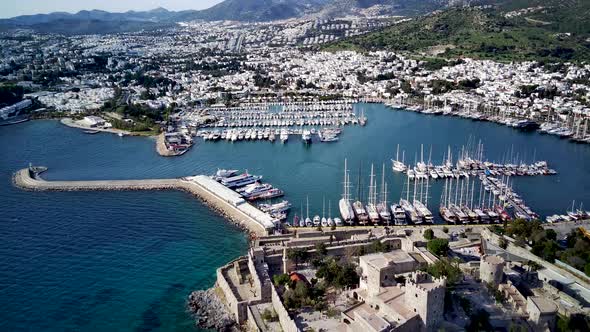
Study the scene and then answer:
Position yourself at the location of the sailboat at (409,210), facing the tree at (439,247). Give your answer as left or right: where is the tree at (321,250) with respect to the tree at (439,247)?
right

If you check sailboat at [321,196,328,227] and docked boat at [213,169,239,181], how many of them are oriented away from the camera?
1

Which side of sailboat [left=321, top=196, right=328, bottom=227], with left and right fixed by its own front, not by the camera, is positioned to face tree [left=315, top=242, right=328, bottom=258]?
back

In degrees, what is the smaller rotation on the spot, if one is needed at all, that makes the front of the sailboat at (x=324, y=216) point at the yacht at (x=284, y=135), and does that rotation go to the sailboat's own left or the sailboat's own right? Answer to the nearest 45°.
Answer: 0° — it already faces it

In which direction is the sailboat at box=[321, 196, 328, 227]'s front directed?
away from the camera
